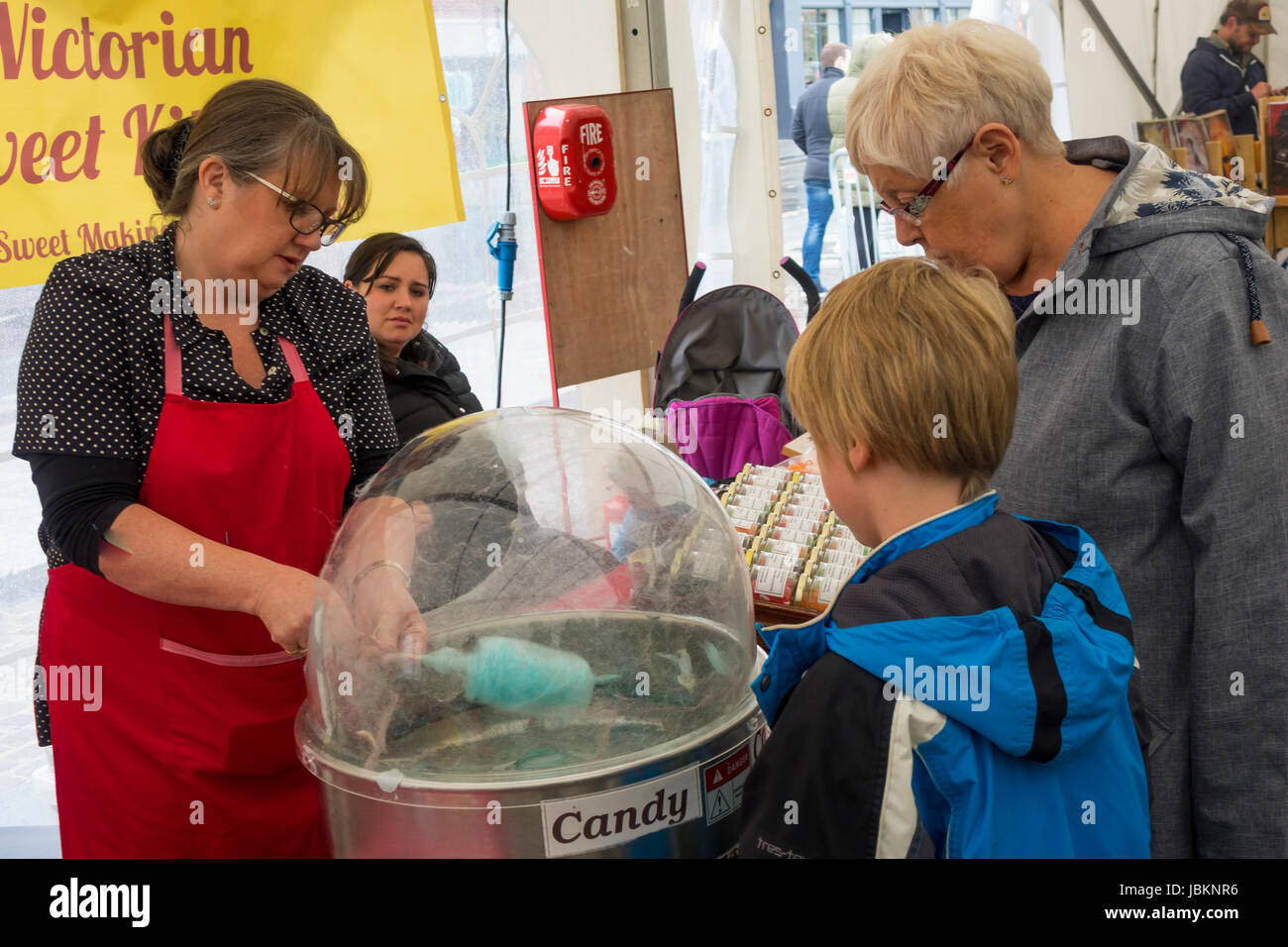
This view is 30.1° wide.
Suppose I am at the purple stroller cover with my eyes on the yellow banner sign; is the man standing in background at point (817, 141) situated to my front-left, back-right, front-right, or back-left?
back-right

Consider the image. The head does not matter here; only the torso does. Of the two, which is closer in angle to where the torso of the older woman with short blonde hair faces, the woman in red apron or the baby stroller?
the woman in red apron

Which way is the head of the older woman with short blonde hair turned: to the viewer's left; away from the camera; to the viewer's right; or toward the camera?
to the viewer's left

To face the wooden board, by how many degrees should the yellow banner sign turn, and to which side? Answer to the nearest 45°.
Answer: approximately 135° to its left

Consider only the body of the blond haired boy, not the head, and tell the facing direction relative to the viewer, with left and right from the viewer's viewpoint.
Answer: facing away from the viewer and to the left of the viewer

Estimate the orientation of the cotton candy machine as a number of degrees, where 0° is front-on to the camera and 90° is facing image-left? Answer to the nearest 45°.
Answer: approximately 315°

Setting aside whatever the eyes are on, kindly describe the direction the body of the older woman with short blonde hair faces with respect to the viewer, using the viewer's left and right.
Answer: facing to the left of the viewer

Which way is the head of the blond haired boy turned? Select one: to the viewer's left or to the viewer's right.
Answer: to the viewer's left

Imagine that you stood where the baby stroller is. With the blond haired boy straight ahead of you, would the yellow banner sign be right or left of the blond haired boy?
right

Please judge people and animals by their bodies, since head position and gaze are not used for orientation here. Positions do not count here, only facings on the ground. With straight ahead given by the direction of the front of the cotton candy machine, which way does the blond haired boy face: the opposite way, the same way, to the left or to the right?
the opposite way

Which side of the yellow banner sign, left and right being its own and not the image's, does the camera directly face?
front
